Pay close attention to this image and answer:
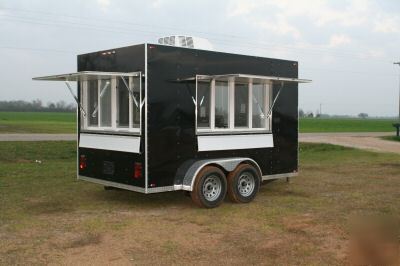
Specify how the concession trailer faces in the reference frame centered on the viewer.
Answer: facing away from the viewer and to the right of the viewer
